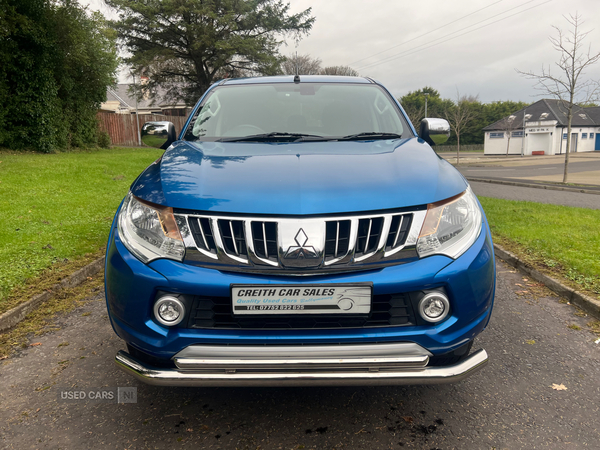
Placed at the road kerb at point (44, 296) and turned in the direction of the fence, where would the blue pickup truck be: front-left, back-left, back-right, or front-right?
back-right

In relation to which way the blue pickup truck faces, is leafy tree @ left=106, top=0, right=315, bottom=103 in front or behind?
behind

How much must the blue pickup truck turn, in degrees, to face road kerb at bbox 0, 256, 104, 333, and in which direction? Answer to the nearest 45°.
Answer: approximately 135° to its right

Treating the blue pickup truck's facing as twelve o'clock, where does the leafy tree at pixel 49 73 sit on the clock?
The leafy tree is roughly at 5 o'clock from the blue pickup truck.

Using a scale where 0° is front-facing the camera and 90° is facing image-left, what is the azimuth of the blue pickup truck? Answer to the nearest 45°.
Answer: approximately 0°

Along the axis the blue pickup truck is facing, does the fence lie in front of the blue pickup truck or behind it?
behind

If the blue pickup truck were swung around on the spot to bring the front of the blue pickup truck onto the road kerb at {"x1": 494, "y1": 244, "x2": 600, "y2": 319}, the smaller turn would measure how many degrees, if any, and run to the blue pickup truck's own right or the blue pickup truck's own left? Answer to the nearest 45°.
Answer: approximately 135° to the blue pickup truck's own left
